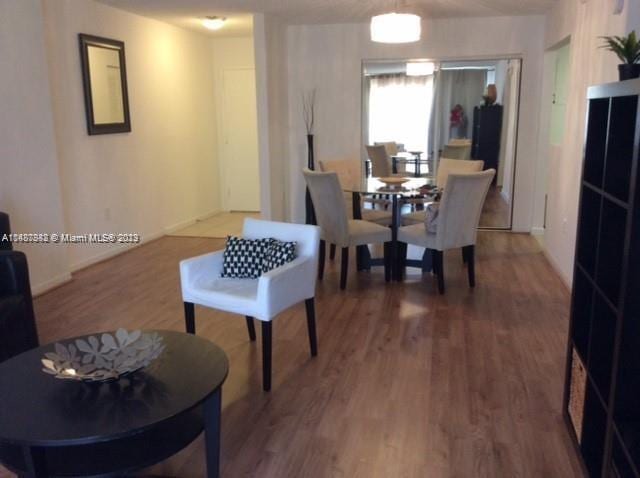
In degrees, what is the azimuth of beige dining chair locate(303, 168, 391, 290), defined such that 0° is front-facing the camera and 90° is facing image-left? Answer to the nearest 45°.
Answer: approximately 225°

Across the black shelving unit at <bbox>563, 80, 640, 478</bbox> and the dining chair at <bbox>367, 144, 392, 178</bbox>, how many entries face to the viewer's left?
1

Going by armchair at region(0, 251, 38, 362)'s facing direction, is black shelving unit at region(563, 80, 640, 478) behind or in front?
in front

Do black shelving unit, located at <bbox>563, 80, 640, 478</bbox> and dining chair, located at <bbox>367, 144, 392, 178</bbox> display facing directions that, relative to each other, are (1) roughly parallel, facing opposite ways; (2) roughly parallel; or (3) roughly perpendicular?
roughly perpendicular

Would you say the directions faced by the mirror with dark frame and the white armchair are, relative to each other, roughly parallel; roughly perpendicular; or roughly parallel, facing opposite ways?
roughly perpendicular

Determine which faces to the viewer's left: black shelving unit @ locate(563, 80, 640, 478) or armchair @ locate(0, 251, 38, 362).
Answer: the black shelving unit

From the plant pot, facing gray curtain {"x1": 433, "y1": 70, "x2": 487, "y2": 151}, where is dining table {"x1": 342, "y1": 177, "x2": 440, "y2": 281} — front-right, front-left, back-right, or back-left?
front-left

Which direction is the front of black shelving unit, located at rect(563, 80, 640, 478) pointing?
to the viewer's left

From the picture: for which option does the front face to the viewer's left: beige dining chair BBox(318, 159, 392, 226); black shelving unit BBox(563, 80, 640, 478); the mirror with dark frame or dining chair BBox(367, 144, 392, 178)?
the black shelving unit

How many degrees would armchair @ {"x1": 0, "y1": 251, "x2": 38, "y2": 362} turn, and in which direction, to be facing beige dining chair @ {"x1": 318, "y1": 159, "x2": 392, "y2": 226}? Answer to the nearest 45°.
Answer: approximately 90° to its left

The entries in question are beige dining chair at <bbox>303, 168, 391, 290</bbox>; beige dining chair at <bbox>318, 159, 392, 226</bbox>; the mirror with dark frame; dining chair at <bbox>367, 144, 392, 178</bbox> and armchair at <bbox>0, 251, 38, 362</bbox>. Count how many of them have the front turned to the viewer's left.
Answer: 0

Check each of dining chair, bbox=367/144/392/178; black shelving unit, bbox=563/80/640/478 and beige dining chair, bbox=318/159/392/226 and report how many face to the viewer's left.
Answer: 1

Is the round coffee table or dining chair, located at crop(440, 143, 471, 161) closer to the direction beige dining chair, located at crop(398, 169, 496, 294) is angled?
the dining chair

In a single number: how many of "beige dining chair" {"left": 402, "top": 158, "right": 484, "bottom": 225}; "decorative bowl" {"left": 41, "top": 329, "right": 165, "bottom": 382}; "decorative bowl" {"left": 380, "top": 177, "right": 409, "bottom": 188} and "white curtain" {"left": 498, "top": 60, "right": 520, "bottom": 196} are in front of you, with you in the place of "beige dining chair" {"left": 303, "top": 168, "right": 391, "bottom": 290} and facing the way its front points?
3

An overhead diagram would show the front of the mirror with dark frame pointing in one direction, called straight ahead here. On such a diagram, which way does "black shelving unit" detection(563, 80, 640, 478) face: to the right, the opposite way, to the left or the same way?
the opposite way

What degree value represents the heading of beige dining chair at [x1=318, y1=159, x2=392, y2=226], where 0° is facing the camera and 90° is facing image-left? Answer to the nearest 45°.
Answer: approximately 315°

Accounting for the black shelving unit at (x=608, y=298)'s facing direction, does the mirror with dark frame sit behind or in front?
in front

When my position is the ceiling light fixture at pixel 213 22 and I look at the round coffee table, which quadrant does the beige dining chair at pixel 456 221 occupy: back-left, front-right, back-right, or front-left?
front-left

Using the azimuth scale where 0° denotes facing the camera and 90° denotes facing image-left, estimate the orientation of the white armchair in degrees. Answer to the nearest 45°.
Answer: approximately 45°

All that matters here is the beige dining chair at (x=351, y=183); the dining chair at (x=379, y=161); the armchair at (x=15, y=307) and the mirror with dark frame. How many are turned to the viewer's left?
0
